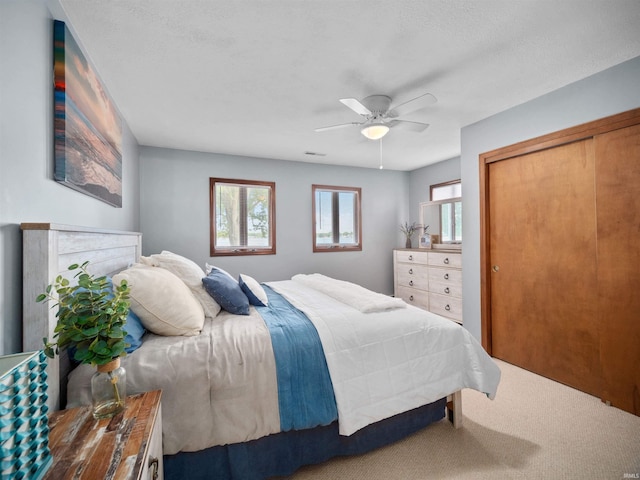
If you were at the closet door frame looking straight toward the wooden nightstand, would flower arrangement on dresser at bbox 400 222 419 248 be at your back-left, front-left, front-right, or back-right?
back-right

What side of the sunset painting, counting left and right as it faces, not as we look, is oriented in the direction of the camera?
right

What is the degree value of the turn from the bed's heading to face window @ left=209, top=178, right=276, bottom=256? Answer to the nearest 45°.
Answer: approximately 90° to its left

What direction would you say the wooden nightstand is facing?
to the viewer's right

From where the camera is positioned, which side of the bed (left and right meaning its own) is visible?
right

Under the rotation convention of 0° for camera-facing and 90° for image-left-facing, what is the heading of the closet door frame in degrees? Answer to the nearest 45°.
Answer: approximately 45°

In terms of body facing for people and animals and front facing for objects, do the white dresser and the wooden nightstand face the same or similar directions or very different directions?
very different directions

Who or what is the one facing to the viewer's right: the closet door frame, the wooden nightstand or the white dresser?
the wooden nightstand
